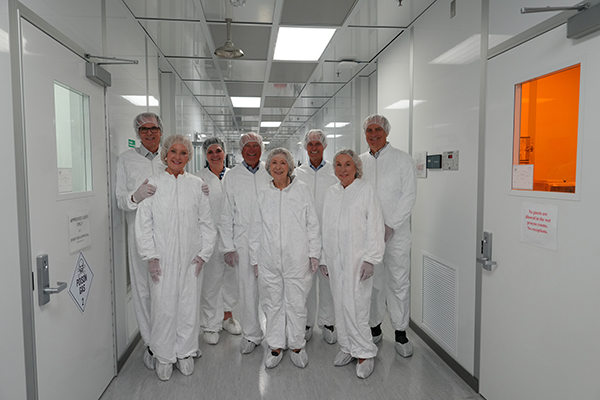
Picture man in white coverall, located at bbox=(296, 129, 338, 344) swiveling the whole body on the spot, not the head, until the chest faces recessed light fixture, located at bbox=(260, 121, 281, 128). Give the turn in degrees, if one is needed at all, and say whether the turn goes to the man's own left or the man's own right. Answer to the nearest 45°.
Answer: approximately 180°

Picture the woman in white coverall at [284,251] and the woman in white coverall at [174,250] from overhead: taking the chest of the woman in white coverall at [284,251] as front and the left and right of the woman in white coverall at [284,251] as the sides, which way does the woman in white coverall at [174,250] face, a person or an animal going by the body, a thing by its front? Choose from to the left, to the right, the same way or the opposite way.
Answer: the same way

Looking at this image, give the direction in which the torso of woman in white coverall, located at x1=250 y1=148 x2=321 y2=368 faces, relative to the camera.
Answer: toward the camera

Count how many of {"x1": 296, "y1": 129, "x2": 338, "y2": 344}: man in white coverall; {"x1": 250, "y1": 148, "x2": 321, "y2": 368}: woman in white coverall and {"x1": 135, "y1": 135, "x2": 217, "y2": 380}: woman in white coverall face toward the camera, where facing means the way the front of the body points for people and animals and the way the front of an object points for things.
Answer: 3

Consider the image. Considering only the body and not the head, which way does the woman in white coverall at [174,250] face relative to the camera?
toward the camera

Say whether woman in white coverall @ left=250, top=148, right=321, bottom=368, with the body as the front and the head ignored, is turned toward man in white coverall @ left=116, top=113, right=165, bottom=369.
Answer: no

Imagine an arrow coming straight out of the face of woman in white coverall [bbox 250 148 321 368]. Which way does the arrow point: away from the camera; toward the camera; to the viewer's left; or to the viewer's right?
toward the camera

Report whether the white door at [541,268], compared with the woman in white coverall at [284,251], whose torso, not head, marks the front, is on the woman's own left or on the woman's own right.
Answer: on the woman's own left

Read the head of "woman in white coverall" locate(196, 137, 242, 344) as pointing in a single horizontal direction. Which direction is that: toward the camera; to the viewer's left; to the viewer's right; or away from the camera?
toward the camera

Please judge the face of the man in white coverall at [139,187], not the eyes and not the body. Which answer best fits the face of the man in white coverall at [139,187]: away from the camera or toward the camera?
toward the camera

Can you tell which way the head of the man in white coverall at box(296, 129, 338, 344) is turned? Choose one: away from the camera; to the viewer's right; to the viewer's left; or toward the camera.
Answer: toward the camera

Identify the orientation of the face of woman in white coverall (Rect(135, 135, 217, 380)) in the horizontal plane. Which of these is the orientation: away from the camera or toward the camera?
toward the camera

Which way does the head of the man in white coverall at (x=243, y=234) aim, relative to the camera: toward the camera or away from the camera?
toward the camera

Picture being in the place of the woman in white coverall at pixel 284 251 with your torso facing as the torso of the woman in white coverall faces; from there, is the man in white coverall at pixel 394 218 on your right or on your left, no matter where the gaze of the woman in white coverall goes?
on your left

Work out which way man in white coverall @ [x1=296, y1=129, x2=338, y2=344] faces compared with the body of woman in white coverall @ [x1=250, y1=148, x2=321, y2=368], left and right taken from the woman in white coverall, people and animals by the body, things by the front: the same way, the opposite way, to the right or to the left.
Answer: the same way

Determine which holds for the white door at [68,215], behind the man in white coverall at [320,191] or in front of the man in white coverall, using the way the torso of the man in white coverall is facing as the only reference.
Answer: in front
